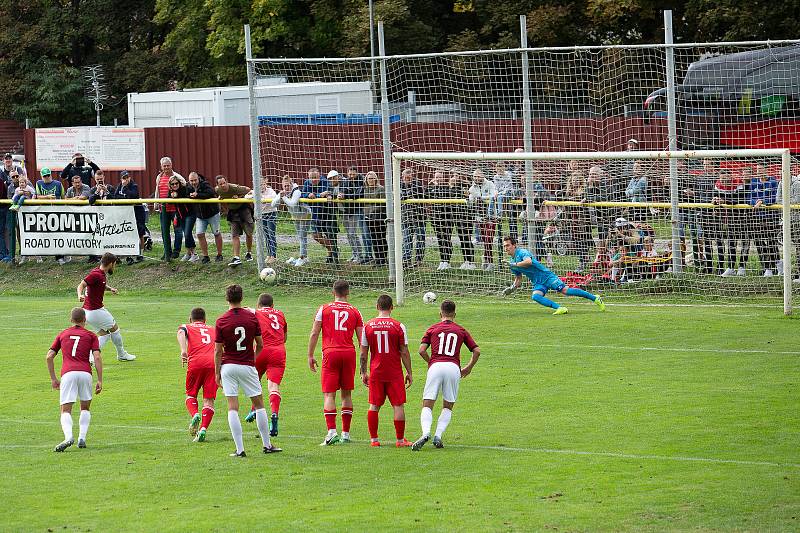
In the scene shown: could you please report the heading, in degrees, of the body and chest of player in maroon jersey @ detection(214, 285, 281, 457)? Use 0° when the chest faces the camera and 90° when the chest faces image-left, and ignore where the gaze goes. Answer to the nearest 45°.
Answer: approximately 180°

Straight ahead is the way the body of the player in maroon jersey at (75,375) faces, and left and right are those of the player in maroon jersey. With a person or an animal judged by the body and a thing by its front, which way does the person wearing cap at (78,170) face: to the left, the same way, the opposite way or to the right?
the opposite way

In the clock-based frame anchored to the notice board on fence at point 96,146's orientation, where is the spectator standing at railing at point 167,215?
The spectator standing at railing is roughly at 12 o'clock from the notice board on fence.

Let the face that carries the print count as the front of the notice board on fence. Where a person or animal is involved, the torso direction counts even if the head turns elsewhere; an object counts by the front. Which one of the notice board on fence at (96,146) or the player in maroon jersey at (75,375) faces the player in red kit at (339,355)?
the notice board on fence

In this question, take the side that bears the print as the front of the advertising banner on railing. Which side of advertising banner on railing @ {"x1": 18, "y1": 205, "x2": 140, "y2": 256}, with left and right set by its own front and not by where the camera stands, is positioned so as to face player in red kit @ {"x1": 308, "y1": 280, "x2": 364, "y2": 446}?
front

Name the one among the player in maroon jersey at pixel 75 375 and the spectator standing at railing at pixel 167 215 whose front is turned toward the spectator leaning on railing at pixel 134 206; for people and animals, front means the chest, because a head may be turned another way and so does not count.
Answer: the player in maroon jersey

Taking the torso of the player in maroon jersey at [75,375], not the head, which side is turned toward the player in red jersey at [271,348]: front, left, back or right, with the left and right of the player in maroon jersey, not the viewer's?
right

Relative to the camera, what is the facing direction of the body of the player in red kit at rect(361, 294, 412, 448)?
away from the camera

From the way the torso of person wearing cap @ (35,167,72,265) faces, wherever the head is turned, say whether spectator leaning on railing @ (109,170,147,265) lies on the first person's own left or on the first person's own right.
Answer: on the first person's own left

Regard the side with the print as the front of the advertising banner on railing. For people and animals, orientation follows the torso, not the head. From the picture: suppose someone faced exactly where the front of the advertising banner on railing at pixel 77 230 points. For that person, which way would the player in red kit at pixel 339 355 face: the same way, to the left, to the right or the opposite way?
the opposite way

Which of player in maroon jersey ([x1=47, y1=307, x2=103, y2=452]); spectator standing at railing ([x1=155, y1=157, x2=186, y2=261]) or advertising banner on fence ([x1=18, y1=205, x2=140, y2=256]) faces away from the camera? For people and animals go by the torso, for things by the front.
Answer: the player in maroon jersey

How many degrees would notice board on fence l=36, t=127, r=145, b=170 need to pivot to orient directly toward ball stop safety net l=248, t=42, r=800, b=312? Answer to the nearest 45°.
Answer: approximately 45° to its left

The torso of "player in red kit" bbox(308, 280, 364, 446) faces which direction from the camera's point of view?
away from the camera

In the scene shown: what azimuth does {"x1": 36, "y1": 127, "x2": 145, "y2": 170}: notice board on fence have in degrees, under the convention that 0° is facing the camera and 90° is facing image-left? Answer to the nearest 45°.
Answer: approximately 0°

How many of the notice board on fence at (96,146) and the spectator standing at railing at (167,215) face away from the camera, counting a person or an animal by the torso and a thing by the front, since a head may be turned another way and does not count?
0

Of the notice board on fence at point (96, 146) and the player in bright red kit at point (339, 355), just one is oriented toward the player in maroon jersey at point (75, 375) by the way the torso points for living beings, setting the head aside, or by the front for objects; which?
the notice board on fence
